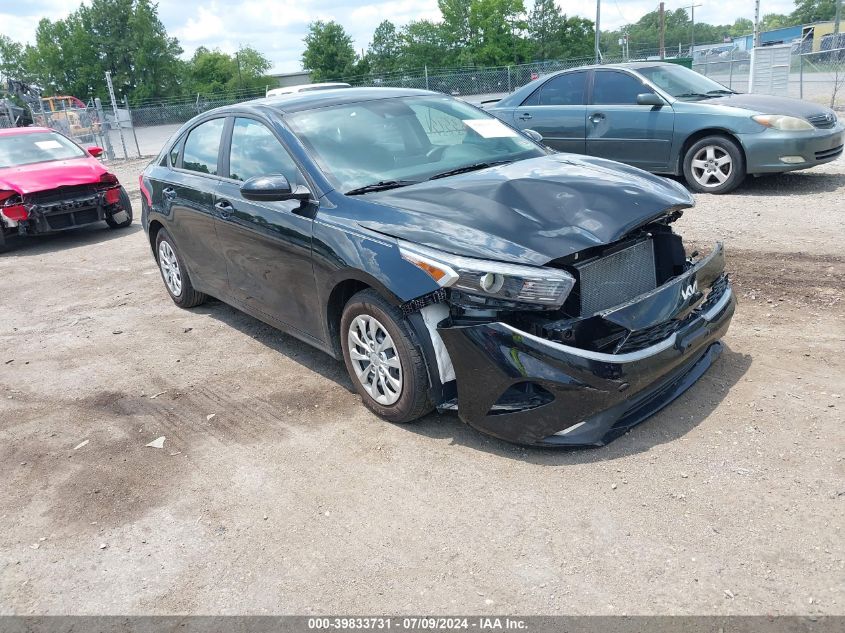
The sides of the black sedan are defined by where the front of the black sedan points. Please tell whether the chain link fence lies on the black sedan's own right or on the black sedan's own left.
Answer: on the black sedan's own left

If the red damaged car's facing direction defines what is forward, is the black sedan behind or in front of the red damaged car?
in front

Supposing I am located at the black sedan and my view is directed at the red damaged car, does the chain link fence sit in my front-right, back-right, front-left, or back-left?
front-right

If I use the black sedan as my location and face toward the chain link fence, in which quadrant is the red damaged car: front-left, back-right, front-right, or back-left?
front-left

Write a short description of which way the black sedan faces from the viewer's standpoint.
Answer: facing the viewer and to the right of the viewer

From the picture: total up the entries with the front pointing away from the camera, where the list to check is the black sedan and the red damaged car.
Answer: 0

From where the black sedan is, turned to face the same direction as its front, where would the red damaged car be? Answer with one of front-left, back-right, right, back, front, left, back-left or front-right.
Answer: back
